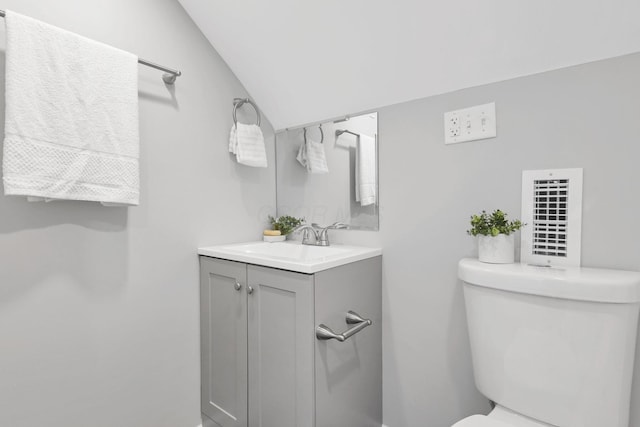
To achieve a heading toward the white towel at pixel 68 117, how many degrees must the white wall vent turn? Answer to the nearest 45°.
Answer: approximately 45° to its right

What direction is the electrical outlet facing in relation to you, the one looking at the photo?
facing the viewer

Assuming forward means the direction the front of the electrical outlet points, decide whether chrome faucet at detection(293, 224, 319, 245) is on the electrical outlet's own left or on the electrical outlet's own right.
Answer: on the electrical outlet's own right

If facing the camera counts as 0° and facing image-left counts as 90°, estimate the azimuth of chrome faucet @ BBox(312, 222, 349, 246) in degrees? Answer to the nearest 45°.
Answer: approximately 45°

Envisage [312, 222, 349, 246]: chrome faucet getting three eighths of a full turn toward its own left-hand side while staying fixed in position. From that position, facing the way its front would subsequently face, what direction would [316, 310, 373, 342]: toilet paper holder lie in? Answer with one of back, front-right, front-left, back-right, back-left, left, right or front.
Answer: right

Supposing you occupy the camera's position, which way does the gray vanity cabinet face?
facing the viewer and to the left of the viewer

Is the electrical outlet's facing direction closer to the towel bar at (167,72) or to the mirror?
the towel bar

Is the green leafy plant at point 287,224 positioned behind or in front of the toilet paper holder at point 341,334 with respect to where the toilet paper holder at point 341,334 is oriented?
behind

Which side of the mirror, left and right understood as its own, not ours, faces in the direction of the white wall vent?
left

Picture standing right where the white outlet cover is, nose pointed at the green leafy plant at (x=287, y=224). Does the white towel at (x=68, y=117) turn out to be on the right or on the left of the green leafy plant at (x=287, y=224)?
left

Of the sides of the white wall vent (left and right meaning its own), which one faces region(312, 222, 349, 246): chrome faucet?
right

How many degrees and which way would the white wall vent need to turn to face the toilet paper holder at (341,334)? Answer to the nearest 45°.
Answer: approximately 45° to its right

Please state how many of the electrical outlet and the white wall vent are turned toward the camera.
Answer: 2

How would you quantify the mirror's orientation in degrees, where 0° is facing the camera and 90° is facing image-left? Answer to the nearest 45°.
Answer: approximately 45°

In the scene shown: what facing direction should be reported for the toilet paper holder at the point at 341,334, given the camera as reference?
facing the viewer and to the right of the viewer
